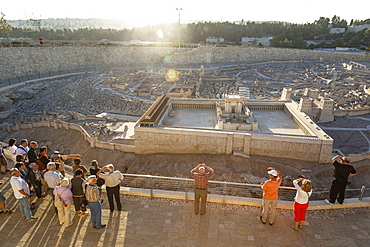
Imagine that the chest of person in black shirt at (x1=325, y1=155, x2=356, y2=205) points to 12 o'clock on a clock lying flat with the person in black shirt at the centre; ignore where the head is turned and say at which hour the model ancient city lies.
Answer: The model ancient city is roughly at 12 o'clock from the person in black shirt.

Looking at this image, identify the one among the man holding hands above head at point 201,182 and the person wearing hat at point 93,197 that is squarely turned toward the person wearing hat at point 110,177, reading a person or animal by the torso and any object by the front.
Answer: the person wearing hat at point 93,197

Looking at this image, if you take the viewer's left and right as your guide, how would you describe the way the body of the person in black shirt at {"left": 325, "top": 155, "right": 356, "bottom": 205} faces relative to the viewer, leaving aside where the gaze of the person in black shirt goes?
facing away from the viewer and to the left of the viewer

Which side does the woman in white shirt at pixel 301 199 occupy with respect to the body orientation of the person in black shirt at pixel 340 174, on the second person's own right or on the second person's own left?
on the second person's own left

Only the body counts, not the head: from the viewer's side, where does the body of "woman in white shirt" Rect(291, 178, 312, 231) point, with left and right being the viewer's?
facing away from the viewer and to the left of the viewer

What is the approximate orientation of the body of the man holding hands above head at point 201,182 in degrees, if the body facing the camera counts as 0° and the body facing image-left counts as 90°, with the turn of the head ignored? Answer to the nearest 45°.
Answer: approximately 180°

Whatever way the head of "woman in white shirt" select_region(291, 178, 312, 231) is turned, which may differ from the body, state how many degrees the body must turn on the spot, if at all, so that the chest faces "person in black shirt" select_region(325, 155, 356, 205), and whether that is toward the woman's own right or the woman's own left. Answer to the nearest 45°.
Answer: approximately 90° to the woman's own right

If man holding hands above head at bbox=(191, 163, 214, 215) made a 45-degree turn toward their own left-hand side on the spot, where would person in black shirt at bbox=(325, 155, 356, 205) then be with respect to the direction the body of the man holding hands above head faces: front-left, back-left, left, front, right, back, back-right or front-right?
back-right

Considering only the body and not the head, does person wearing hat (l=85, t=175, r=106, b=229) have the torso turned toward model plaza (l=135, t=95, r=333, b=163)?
yes

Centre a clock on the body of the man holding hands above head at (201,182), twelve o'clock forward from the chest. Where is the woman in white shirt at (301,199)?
The woman in white shirt is roughly at 3 o'clock from the man holding hands above head.

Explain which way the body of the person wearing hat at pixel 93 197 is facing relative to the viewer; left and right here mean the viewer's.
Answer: facing away from the viewer and to the right of the viewer
